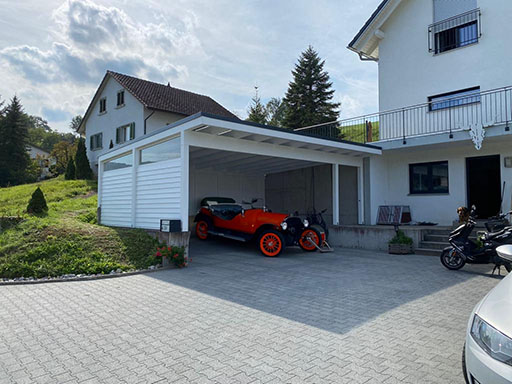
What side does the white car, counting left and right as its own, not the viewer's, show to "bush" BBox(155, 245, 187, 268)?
right

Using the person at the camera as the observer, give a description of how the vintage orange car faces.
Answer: facing the viewer and to the right of the viewer

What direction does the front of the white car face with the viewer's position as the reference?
facing the viewer and to the left of the viewer

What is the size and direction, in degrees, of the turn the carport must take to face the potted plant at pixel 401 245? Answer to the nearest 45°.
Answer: approximately 45° to its left

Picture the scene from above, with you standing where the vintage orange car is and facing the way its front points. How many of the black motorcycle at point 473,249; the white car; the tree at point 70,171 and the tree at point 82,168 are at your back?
2

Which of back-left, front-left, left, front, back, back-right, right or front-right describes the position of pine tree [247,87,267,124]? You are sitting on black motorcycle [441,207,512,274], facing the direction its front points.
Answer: front-right

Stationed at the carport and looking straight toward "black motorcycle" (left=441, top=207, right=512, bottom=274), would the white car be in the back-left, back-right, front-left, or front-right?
front-right

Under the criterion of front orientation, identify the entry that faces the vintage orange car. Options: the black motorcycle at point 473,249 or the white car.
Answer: the black motorcycle

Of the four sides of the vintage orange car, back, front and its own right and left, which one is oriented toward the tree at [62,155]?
back

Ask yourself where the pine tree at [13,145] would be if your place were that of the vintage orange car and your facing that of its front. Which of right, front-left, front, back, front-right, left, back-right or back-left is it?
back

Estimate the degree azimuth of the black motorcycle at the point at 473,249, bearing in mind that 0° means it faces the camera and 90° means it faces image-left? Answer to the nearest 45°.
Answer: approximately 90°

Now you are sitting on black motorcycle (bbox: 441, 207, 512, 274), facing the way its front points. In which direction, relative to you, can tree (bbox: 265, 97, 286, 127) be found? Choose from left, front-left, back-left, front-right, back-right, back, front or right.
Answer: front-right

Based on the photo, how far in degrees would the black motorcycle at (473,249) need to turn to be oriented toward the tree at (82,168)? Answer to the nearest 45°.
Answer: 0° — it already faces it

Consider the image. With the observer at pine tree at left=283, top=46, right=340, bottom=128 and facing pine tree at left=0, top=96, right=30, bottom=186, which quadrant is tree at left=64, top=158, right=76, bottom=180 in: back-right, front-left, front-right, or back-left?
front-left
